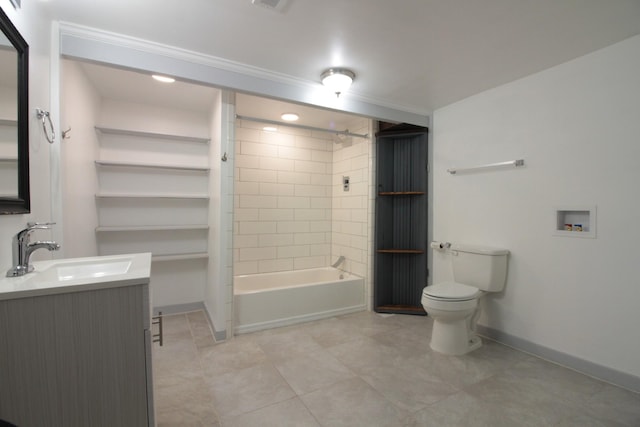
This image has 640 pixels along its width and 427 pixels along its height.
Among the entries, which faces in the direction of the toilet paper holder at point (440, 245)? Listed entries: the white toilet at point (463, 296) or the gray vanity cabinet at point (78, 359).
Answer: the gray vanity cabinet

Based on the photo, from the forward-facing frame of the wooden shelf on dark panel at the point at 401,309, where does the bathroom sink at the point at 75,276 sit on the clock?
The bathroom sink is roughly at 1 o'clock from the wooden shelf on dark panel.

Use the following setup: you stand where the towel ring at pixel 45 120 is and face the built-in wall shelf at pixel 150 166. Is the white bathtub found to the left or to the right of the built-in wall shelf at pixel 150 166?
right

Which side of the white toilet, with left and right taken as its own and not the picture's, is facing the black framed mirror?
front

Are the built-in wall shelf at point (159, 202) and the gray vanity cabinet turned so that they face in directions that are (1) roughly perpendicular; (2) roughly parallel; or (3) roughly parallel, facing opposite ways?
roughly perpendicular

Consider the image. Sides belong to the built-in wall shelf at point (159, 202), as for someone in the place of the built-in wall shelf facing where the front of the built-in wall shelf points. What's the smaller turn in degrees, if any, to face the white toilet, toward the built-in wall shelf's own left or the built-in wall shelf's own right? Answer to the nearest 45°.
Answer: approximately 45° to the built-in wall shelf's own left

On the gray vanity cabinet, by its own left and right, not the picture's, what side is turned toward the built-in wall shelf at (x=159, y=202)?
left

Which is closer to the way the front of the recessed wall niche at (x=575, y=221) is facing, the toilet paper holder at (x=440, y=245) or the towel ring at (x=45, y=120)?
the towel ring

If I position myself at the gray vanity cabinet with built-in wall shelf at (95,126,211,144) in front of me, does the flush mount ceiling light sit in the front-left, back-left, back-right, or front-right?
front-right

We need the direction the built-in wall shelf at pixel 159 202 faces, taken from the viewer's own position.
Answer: facing the viewer

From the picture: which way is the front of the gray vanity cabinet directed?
to the viewer's right

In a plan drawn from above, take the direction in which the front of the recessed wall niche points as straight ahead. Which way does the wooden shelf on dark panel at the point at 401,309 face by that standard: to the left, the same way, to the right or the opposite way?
to the left

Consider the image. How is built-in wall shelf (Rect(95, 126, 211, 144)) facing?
toward the camera

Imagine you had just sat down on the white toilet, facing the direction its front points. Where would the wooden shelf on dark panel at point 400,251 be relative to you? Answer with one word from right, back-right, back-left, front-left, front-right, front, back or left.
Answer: right

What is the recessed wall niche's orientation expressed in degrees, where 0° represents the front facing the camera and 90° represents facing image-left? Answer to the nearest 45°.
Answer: approximately 45°

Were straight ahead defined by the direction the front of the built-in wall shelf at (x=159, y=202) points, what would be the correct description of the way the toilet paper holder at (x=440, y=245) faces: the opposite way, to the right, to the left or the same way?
to the right
